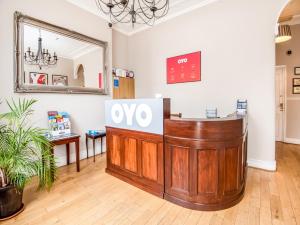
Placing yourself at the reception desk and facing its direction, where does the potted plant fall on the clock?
The potted plant is roughly at 1 o'clock from the reception desk.

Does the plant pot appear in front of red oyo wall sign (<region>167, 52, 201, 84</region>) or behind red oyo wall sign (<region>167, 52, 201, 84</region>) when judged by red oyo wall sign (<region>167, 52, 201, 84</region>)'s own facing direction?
in front

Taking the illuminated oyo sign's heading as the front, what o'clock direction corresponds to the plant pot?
The plant pot is roughly at 1 o'clock from the illuminated oyo sign.

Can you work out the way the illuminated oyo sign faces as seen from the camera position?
facing the viewer and to the left of the viewer

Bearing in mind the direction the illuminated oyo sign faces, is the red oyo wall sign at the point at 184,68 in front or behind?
behind

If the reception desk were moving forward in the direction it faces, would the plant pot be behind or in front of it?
in front

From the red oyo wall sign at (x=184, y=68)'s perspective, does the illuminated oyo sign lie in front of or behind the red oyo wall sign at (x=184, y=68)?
in front

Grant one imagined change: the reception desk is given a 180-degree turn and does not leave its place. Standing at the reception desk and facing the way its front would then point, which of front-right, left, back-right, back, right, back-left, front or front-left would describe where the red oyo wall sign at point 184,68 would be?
front-left
